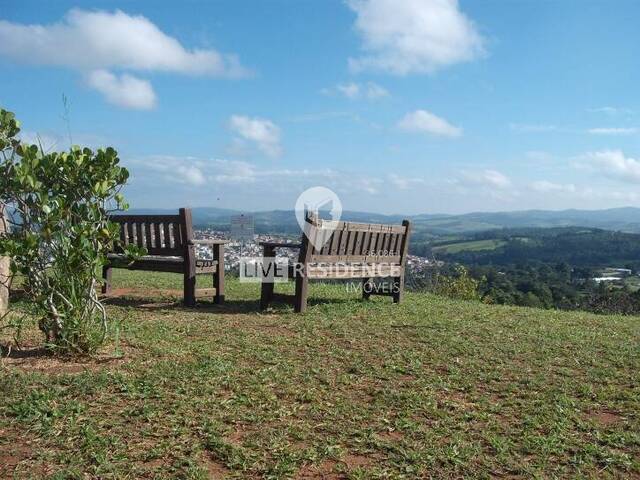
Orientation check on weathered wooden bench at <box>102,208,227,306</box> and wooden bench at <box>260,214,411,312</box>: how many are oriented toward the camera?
0

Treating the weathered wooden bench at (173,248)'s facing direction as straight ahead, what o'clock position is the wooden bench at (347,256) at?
The wooden bench is roughly at 2 o'clock from the weathered wooden bench.

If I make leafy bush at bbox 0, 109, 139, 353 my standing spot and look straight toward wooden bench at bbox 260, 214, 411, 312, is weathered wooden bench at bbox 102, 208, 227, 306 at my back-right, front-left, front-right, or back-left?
front-left

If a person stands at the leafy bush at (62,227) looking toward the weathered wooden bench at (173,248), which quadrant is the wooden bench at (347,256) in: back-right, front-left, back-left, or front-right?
front-right

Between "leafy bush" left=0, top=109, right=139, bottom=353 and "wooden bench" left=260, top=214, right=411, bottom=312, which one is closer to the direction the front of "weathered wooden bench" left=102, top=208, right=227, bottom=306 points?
the wooden bench

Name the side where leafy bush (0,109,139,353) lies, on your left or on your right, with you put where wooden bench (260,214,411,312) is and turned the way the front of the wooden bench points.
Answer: on your left

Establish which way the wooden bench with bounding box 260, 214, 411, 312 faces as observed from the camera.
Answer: facing away from the viewer and to the left of the viewer

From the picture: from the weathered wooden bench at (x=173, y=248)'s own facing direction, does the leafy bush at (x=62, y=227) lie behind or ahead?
behind

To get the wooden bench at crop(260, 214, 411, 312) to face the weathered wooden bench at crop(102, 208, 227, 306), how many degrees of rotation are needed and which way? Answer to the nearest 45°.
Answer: approximately 45° to its left

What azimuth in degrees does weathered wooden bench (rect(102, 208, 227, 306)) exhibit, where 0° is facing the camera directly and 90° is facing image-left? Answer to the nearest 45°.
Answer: approximately 225°
